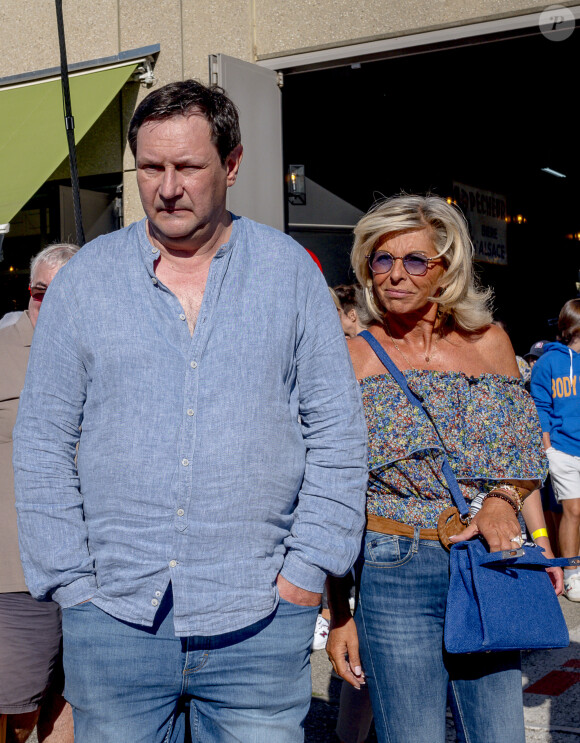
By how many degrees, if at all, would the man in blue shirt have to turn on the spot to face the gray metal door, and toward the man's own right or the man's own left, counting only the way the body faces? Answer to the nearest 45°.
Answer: approximately 180°

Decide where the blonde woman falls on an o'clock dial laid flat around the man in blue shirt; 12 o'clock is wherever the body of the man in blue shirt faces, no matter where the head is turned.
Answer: The blonde woman is roughly at 8 o'clock from the man in blue shirt.

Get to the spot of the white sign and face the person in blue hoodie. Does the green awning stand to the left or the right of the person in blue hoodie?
right

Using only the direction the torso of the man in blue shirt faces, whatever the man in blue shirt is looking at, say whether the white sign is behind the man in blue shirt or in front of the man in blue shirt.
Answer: behind

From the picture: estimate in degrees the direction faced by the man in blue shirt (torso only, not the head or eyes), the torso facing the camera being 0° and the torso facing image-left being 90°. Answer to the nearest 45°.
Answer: approximately 0°

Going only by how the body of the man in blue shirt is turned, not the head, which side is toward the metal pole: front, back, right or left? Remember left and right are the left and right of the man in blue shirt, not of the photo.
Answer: back

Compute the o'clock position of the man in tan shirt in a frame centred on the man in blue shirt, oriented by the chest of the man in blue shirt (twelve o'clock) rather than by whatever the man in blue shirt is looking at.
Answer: The man in tan shirt is roughly at 5 o'clock from the man in blue shirt.

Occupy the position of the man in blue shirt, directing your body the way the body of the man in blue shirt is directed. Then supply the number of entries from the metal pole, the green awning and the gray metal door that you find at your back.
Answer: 3

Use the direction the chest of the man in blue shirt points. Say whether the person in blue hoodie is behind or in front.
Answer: behind
